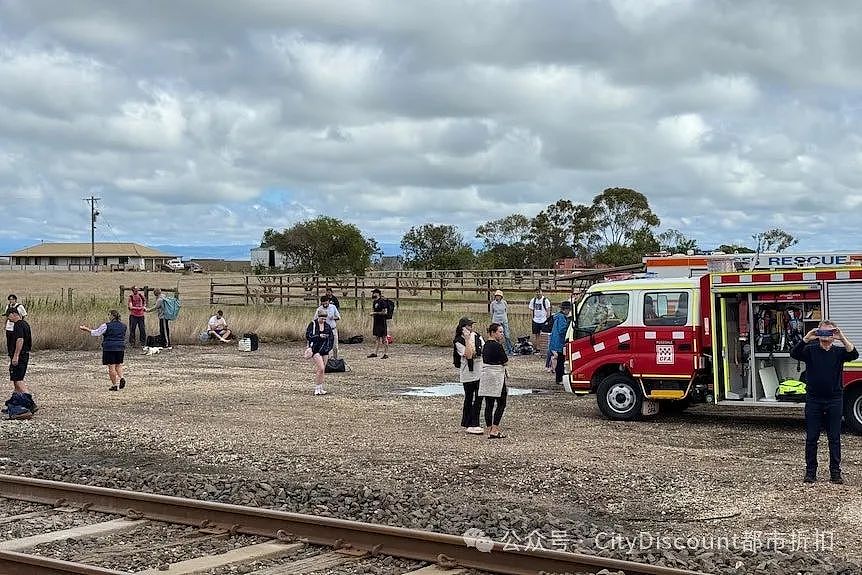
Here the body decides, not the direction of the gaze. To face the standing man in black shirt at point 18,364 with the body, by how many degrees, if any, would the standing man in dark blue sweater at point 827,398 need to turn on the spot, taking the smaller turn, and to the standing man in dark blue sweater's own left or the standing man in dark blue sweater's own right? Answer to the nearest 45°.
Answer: approximately 90° to the standing man in dark blue sweater's own right

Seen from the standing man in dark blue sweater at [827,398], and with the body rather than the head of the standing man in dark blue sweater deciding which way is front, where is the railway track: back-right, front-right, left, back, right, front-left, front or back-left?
front-right

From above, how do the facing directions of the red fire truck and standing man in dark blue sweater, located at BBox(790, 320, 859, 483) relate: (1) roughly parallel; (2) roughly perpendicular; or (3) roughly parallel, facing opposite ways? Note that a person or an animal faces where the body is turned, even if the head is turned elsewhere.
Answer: roughly perpendicular

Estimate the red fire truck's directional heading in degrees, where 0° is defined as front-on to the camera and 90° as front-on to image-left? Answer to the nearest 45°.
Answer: approximately 90°

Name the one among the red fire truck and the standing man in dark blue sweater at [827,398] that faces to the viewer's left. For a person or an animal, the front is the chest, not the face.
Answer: the red fire truck

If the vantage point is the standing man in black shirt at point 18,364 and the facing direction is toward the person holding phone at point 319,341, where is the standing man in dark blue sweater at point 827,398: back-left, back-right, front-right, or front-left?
front-right

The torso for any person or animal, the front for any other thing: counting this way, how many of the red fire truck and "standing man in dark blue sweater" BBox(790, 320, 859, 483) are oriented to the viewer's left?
1

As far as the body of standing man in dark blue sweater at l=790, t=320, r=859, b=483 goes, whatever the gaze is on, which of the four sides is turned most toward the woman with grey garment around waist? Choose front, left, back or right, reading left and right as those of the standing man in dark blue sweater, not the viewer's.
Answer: right

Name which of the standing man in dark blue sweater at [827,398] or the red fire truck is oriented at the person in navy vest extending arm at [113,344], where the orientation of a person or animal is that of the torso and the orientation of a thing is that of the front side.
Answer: the red fire truck

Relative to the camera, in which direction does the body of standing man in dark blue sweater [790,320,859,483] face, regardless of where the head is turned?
toward the camera

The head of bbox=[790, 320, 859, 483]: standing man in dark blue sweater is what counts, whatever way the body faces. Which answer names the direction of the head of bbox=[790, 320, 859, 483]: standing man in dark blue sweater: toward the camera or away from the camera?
toward the camera

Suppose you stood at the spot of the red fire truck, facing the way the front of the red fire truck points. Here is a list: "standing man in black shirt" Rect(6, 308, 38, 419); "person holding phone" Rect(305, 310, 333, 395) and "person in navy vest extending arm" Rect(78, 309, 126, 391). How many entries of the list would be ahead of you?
3

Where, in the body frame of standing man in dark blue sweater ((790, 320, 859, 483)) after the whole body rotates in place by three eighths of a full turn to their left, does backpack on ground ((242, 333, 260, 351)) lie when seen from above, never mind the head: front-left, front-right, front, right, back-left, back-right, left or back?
left

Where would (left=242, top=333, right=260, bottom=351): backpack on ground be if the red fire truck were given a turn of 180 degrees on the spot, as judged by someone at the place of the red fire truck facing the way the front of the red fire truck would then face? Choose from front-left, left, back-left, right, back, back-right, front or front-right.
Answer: back-left

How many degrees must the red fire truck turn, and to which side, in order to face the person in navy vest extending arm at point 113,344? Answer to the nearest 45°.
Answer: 0° — it already faces them

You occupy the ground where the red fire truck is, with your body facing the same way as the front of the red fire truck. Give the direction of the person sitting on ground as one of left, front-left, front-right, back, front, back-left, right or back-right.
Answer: front-right

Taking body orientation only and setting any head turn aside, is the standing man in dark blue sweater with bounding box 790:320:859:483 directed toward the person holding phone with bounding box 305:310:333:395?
no

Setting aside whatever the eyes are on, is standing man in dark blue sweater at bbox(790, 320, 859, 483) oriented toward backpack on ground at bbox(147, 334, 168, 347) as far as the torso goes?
no
